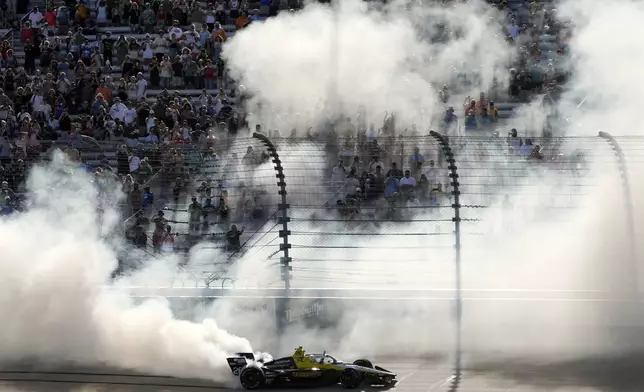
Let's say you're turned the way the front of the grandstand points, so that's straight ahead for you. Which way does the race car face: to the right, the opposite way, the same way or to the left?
to the left

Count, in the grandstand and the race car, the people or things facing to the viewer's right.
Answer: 1

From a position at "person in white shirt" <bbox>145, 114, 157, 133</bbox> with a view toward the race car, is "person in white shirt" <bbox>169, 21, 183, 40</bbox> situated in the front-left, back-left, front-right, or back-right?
back-left

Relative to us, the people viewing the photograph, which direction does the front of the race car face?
facing to the right of the viewer

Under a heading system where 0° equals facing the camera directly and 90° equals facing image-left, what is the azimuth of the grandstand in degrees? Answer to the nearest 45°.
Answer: approximately 0°

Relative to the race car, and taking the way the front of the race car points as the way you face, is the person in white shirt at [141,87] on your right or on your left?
on your left

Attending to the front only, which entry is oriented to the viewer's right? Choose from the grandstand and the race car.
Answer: the race car
